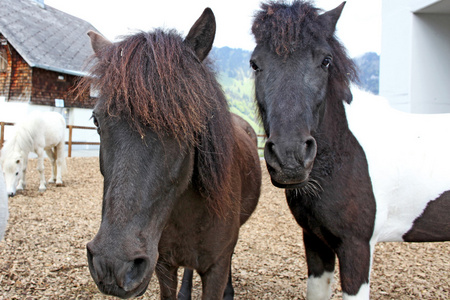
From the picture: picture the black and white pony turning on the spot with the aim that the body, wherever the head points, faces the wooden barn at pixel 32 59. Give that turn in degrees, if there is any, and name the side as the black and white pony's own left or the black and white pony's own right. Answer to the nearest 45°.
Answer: approximately 90° to the black and white pony's own right

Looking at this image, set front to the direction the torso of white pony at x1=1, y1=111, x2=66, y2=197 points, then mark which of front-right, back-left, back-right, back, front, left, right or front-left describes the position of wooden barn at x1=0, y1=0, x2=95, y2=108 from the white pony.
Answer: back-right

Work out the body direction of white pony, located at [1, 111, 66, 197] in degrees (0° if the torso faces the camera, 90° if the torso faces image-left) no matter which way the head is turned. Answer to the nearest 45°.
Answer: approximately 45°

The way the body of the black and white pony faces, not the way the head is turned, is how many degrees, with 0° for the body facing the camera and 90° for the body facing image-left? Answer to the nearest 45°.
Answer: approximately 45°

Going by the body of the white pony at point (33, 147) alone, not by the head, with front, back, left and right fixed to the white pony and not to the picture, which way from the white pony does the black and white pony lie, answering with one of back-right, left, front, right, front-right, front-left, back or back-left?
front-left

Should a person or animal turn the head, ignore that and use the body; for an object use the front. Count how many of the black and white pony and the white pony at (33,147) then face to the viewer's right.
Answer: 0

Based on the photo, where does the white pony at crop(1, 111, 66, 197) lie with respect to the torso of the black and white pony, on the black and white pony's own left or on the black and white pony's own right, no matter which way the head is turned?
on the black and white pony's own right
